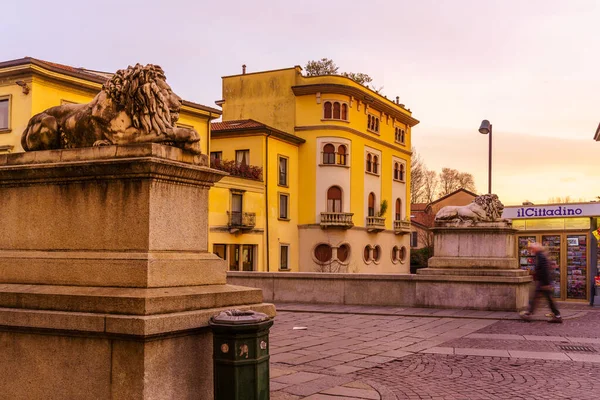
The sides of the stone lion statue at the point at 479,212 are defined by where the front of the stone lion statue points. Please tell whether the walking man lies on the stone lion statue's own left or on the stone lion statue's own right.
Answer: on the stone lion statue's own right

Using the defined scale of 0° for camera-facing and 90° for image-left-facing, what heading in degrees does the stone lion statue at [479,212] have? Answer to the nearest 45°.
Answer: approximately 270°

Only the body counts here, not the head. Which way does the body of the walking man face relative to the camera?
to the viewer's left

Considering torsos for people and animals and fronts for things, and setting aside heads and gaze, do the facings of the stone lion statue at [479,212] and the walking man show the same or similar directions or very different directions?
very different directions

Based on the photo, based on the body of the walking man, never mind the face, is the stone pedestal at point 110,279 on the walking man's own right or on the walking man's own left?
on the walking man's own left

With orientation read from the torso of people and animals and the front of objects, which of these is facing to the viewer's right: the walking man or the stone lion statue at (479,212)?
the stone lion statue
